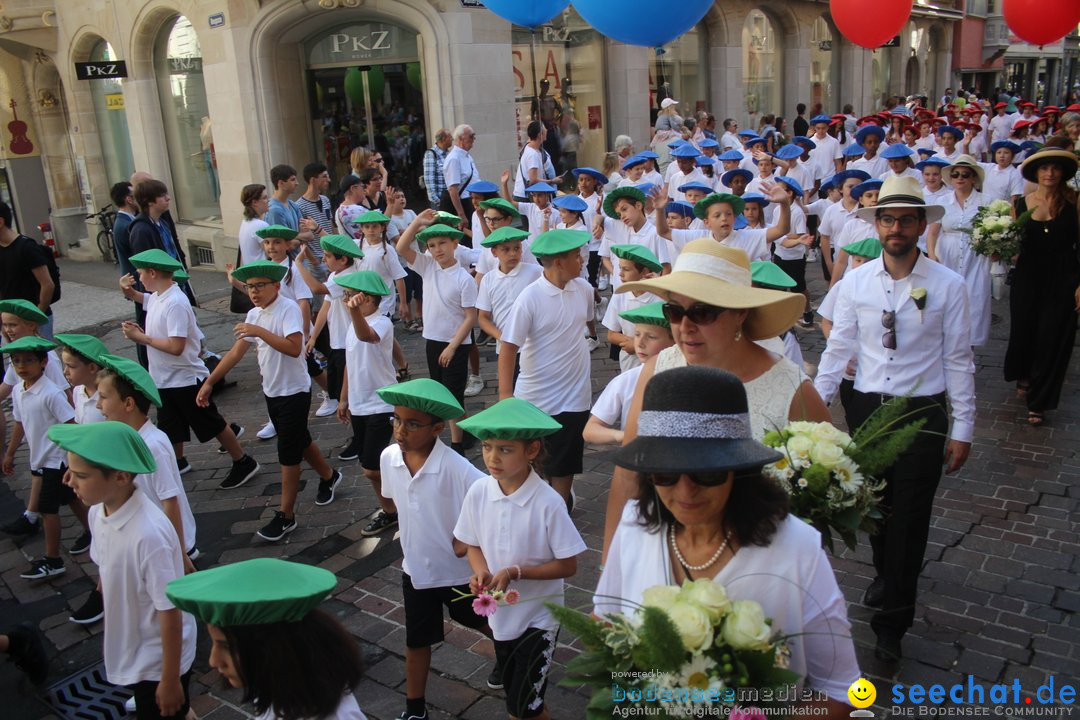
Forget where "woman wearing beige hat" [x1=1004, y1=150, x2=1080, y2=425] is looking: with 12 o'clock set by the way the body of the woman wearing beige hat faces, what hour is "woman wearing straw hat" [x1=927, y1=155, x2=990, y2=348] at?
The woman wearing straw hat is roughly at 5 o'clock from the woman wearing beige hat.

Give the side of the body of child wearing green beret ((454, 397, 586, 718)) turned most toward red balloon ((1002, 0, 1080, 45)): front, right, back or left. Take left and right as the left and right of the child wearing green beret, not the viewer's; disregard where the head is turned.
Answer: back

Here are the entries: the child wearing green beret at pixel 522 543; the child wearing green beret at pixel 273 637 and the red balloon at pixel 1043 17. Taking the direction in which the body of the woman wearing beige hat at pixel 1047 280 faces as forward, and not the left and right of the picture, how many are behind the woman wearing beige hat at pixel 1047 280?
1

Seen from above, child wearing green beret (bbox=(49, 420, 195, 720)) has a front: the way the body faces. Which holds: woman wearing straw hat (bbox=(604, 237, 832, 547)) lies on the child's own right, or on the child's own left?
on the child's own left

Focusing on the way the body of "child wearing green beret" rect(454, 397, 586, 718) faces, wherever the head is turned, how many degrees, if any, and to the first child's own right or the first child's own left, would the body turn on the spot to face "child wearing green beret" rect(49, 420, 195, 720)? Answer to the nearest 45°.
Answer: approximately 45° to the first child's own right

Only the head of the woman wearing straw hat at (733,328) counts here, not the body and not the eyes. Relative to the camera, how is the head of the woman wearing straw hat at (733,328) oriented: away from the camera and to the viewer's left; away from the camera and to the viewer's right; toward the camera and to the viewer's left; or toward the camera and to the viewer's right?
toward the camera and to the viewer's left

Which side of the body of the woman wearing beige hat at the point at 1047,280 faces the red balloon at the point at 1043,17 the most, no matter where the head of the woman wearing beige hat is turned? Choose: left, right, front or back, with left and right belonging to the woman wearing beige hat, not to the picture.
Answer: back

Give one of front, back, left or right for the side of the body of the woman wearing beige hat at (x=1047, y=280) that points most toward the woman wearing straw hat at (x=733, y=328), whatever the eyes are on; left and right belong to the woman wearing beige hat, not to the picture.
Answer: front

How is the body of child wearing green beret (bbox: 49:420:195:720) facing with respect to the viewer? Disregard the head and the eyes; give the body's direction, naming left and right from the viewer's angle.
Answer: facing the viewer and to the left of the viewer

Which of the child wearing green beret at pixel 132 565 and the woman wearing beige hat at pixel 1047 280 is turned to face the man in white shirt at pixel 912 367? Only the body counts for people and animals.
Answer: the woman wearing beige hat

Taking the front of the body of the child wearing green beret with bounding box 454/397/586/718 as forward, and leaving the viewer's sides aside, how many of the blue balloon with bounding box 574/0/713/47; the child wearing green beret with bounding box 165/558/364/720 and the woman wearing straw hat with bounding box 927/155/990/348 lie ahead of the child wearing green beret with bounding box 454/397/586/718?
1

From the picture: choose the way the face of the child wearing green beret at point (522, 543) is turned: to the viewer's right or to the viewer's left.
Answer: to the viewer's left

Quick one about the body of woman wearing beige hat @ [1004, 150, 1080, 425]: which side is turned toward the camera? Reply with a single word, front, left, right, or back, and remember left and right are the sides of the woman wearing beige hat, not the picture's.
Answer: front

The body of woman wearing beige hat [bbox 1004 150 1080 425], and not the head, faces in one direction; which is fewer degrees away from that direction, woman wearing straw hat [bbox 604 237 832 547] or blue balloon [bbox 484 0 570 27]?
the woman wearing straw hat
